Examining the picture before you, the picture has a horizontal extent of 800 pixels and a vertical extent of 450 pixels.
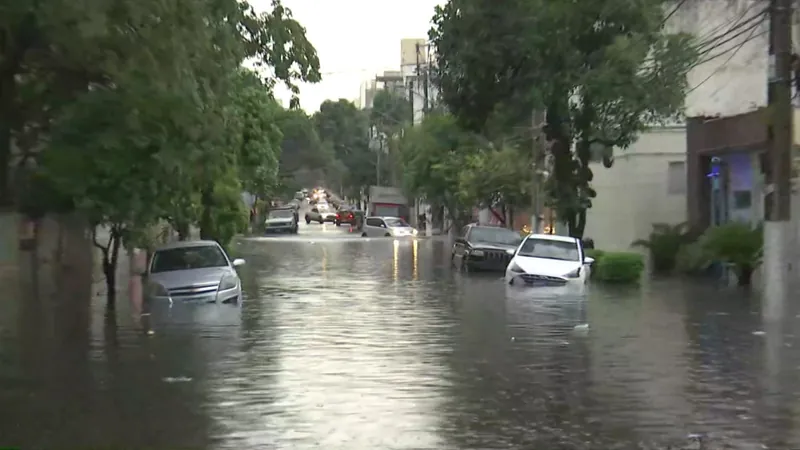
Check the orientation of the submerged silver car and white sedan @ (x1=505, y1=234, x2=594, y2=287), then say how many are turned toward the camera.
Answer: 2

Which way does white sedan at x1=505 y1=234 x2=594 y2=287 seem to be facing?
toward the camera

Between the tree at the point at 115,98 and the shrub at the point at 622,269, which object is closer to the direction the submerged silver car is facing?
the tree

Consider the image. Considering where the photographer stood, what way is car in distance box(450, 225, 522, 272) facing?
facing the viewer and to the right of the viewer

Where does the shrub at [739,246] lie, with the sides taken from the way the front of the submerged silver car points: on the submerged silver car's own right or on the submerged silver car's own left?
on the submerged silver car's own left

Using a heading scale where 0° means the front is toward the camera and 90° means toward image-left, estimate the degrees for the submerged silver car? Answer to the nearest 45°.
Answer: approximately 0°

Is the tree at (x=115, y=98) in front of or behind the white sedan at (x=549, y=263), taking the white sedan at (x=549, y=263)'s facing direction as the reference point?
in front
